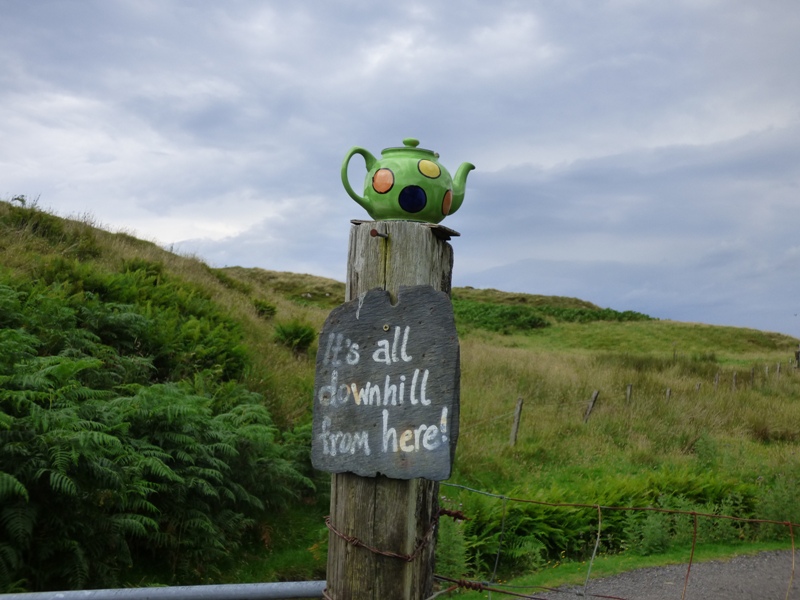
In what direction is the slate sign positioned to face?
toward the camera

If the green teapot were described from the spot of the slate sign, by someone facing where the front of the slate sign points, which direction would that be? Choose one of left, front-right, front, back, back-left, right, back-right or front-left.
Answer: back

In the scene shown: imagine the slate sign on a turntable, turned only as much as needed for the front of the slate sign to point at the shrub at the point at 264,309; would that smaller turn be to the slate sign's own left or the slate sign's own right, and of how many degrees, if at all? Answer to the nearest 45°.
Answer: approximately 180°

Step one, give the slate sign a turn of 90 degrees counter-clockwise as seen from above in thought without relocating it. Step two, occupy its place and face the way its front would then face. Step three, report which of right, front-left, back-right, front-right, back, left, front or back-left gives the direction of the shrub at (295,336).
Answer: left
